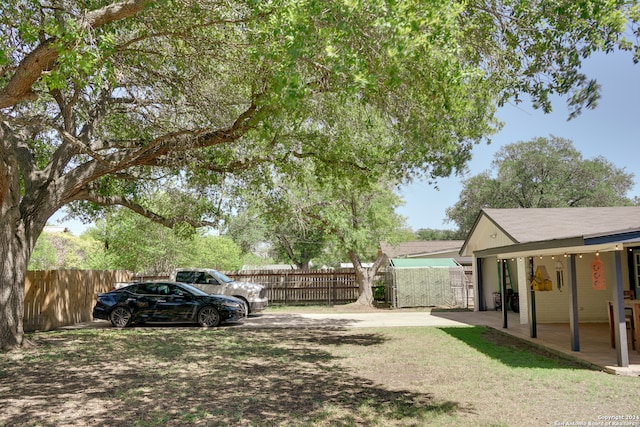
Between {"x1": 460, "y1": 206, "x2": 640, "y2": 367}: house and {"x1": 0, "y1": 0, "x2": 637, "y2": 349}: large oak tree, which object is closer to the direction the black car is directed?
the house

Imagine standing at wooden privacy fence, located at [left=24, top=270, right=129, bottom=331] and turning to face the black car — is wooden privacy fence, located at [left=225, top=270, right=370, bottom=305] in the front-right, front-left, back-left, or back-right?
front-left

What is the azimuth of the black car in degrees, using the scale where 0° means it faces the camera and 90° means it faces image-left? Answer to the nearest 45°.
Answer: approximately 270°

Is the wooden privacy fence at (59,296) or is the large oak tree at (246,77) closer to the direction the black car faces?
the large oak tree

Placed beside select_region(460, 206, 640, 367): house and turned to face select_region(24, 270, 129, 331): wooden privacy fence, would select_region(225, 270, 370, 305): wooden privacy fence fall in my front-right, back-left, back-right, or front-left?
front-right

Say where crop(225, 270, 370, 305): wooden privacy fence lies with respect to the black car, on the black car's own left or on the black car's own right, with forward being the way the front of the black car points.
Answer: on the black car's own left

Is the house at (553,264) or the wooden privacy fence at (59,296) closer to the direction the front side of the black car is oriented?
the house

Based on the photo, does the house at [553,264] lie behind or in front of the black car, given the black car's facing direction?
in front

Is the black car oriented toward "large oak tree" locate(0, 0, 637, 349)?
no

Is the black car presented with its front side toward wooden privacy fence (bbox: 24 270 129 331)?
no

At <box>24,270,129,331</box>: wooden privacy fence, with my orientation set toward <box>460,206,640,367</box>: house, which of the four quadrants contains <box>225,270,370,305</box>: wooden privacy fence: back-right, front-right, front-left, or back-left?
front-left
